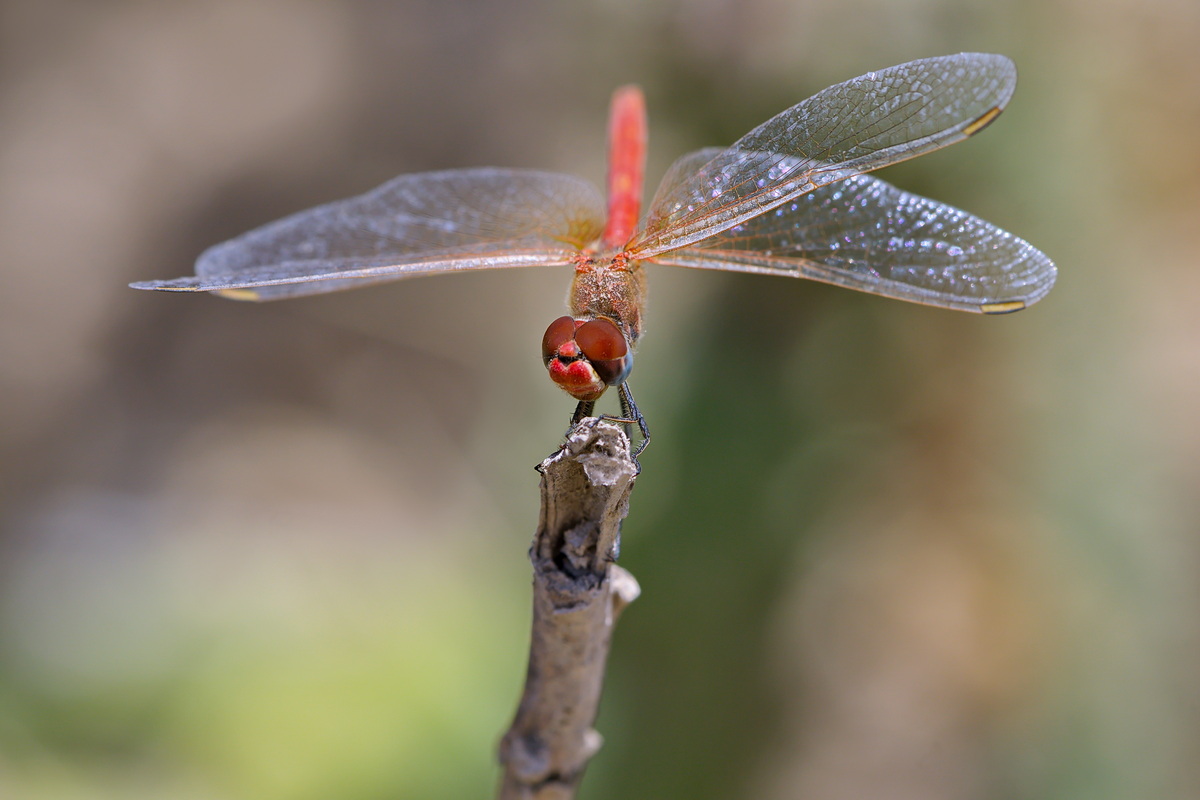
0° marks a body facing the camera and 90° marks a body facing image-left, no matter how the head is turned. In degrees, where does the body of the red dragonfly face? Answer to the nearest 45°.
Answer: approximately 0°
